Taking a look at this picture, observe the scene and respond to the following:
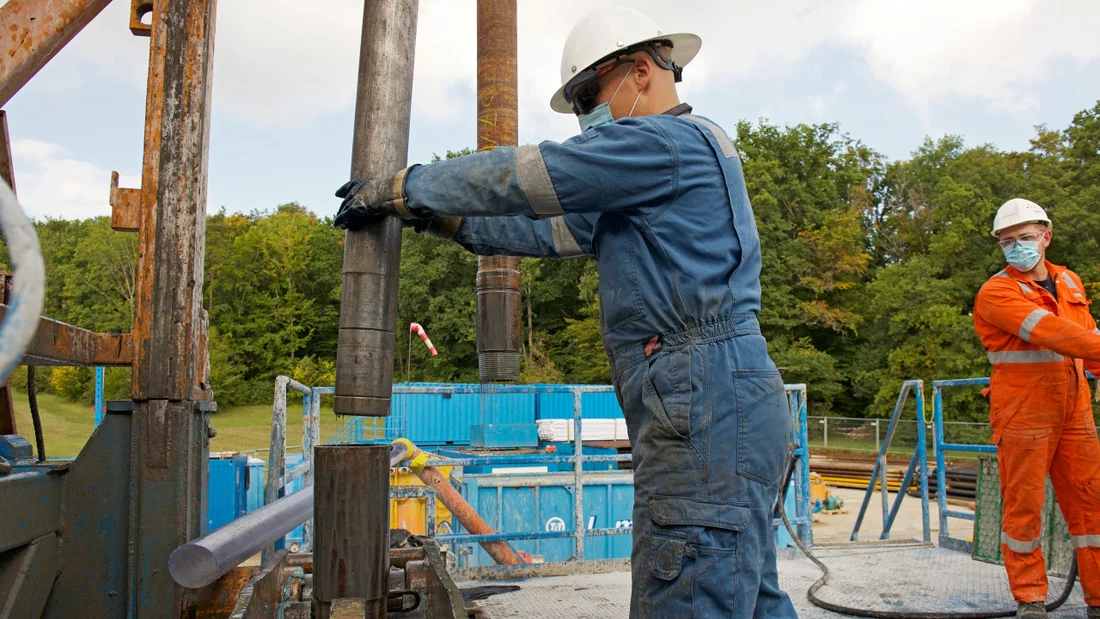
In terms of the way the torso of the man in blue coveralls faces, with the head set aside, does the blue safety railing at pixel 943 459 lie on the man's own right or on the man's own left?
on the man's own right

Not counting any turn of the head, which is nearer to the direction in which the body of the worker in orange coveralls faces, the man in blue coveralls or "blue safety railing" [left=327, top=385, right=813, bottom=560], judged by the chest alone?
the man in blue coveralls

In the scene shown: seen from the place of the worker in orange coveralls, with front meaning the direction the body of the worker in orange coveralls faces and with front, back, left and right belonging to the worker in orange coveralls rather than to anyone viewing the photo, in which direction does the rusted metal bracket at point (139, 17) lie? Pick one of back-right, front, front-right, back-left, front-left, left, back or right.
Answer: right

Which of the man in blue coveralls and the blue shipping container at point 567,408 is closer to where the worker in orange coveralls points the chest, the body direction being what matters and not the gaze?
the man in blue coveralls

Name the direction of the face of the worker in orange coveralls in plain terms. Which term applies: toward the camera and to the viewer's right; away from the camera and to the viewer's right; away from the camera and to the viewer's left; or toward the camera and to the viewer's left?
toward the camera and to the viewer's left

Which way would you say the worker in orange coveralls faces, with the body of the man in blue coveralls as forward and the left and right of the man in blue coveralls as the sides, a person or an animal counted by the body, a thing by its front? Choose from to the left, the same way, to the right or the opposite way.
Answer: to the left

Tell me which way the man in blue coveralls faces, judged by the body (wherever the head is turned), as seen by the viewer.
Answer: to the viewer's left

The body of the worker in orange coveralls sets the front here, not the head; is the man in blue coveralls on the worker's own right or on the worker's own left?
on the worker's own right
